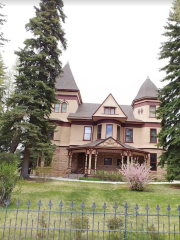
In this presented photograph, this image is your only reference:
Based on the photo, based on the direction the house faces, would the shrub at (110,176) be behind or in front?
in front

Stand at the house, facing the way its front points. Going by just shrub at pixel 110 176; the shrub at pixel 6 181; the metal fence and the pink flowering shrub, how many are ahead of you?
4

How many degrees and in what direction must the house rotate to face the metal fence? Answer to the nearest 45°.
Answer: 0° — it already faces it

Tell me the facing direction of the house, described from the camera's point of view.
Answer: facing the viewer

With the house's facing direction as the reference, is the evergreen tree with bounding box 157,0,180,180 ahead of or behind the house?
ahead

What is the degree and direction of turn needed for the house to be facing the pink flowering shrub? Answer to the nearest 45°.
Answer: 0° — it already faces it
